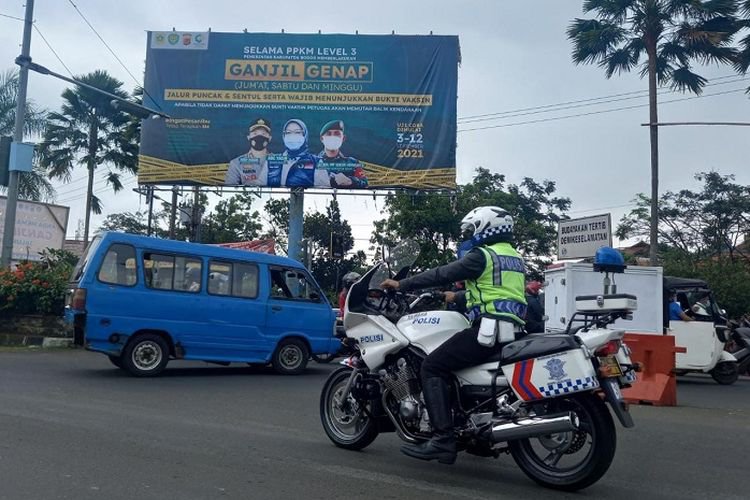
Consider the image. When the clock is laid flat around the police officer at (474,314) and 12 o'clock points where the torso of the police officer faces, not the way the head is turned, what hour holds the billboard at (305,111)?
The billboard is roughly at 1 o'clock from the police officer.

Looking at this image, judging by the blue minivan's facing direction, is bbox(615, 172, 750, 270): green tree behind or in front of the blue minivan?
in front

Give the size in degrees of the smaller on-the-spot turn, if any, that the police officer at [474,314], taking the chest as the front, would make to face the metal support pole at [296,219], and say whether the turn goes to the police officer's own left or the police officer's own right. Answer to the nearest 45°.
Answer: approximately 45° to the police officer's own right

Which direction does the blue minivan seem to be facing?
to the viewer's right

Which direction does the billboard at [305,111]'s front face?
toward the camera

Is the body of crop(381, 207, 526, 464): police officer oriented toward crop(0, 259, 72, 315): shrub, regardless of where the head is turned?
yes

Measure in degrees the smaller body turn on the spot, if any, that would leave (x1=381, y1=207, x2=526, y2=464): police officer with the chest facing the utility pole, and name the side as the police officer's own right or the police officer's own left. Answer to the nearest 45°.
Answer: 0° — they already face it

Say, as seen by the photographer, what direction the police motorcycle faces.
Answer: facing away from the viewer and to the left of the viewer

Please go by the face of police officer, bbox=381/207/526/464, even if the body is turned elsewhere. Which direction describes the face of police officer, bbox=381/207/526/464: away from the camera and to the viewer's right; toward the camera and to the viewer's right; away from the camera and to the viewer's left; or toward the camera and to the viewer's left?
away from the camera and to the viewer's left

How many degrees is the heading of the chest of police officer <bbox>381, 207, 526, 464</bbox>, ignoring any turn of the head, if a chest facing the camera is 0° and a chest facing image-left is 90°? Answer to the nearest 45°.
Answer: approximately 135°

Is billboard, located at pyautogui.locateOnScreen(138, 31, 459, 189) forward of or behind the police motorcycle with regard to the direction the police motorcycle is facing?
forward

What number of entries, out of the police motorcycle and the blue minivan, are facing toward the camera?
0

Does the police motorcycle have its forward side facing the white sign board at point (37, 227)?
yes

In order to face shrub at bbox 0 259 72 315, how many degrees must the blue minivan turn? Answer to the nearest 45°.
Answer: approximately 135° to its left

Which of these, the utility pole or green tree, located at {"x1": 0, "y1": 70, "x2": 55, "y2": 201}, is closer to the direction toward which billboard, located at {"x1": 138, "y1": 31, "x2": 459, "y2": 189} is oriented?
the utility pole

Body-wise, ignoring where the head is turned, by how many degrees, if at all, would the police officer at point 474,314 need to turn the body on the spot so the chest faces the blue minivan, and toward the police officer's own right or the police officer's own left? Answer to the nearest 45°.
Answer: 0° — they already face it
